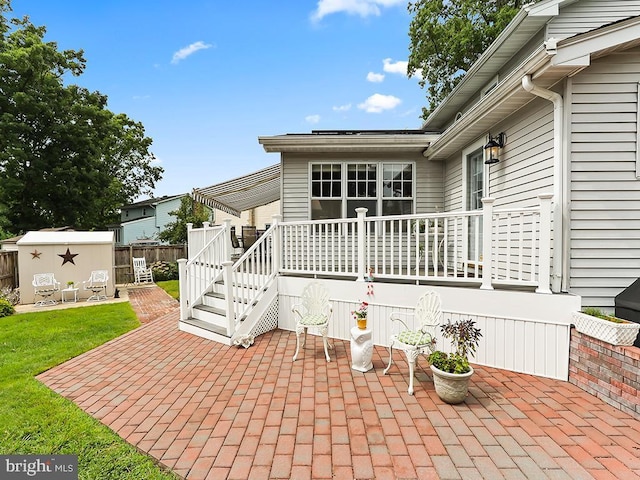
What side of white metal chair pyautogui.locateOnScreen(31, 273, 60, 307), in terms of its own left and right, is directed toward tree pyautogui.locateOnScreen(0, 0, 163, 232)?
back

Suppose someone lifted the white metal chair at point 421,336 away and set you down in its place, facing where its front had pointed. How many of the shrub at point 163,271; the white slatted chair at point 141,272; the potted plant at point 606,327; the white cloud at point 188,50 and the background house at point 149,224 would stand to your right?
4

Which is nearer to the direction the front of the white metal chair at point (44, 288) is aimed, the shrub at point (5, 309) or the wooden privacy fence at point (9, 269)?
the shrub

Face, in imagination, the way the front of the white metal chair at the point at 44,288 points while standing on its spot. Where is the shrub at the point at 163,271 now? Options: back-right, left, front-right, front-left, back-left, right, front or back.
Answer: back-left

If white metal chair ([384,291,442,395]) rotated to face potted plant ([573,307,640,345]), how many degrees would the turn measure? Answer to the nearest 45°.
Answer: approximately 135° to its left

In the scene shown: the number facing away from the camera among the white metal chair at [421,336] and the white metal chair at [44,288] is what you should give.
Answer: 0

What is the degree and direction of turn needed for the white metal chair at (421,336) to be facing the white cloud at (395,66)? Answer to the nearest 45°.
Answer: approximately 135° to its right

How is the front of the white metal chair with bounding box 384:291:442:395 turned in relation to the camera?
facing the viewer and to the left of the viewer

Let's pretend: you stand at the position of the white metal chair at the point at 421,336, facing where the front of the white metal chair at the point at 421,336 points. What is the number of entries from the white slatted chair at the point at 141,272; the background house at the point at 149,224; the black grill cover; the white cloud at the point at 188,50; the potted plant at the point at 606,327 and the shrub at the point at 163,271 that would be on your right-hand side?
4

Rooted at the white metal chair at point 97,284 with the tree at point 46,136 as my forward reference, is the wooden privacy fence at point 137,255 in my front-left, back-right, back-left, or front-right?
front-right

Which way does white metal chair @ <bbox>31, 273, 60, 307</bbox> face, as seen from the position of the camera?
facing the viewer

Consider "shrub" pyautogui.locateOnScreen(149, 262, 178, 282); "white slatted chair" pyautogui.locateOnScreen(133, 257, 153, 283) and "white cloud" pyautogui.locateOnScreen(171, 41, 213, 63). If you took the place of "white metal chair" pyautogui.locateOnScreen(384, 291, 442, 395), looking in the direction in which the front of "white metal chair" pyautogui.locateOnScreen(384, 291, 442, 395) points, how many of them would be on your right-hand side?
3

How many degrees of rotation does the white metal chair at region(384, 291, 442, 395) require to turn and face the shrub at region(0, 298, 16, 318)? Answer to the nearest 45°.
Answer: approximately 45° to its right
